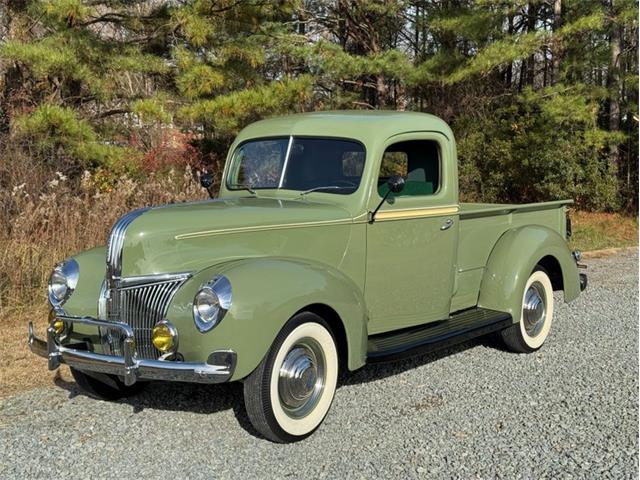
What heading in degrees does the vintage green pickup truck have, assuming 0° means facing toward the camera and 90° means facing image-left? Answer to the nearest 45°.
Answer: approximately 45°
